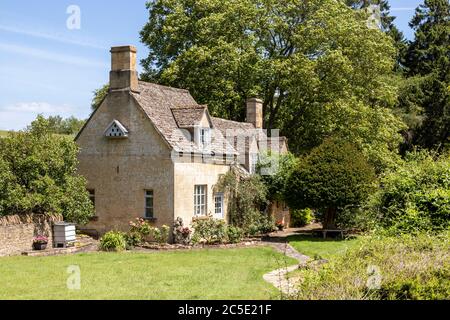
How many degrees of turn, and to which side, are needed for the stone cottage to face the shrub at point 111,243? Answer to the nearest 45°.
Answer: approximately 45° to its right

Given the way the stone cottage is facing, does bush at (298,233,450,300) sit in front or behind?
in front

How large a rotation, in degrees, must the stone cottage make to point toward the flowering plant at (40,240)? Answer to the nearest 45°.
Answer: approximately 90° to its right

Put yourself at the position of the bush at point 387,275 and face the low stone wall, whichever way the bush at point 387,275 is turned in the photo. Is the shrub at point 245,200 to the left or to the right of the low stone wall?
right

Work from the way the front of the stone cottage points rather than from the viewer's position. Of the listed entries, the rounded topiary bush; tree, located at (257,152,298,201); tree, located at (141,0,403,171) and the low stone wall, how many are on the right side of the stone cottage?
1

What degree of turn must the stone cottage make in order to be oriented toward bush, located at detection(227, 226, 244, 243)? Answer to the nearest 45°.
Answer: approximately 45° to its left

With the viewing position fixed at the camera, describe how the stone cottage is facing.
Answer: facing the viewer and to the right of the viewer

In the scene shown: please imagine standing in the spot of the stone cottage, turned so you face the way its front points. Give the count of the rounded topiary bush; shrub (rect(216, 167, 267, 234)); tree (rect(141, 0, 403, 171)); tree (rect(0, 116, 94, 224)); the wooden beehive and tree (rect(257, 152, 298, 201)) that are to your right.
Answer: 2

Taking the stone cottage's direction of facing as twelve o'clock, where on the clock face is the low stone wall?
The low stone wall is roughly at 3 o'clock from the stone cottage.

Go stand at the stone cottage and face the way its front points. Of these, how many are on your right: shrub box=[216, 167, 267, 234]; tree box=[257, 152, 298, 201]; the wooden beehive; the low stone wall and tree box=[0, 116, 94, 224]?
3

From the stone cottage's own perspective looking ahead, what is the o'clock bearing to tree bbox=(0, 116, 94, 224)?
The tree is roughly at 3 o'clock from the stone cottage.

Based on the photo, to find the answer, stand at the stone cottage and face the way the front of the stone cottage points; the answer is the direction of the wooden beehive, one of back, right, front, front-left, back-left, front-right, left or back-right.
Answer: right

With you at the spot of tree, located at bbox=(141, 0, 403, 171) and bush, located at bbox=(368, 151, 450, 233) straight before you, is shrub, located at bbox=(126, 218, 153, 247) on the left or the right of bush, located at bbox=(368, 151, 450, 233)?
right

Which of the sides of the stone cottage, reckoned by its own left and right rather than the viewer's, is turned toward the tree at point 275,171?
left

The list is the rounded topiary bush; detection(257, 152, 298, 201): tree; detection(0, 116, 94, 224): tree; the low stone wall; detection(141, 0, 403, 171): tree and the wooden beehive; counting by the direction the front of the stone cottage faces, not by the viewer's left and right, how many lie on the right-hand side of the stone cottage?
3
